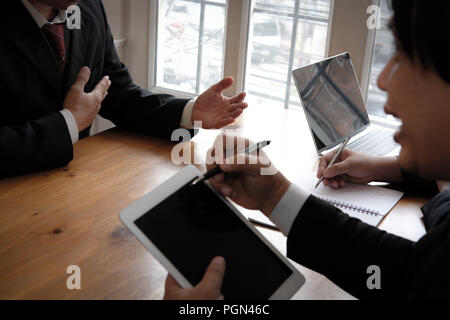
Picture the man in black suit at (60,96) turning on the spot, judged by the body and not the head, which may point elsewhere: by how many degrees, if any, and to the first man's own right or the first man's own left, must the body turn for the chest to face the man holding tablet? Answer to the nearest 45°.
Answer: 0° — they already face them

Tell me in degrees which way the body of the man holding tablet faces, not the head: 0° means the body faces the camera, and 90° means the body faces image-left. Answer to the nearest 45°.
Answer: approximately 90°

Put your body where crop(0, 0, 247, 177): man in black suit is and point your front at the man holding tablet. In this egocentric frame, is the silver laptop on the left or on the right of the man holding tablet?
left

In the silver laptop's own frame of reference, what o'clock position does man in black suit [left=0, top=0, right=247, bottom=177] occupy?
The man in black suit is roughly at 4 o'clock from the silver laptop.

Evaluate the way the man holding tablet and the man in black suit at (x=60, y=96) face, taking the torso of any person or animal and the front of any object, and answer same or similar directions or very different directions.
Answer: very different directions

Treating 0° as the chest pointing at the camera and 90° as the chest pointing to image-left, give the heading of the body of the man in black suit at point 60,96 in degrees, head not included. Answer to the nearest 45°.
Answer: approximately 315°

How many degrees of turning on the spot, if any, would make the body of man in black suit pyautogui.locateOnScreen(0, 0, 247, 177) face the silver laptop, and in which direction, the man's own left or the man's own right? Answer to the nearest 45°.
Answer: approximately 45° to the man's own left

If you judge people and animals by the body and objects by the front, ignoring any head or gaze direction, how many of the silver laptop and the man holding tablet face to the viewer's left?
1

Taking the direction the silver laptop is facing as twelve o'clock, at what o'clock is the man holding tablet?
The man holding tablet is roughly at 1 o'clock from the silver laptop.
